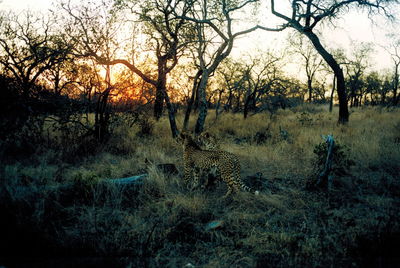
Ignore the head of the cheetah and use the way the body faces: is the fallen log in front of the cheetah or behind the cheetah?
in front

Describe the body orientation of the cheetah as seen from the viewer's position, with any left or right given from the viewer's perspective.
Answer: facing to the left of the viewer
